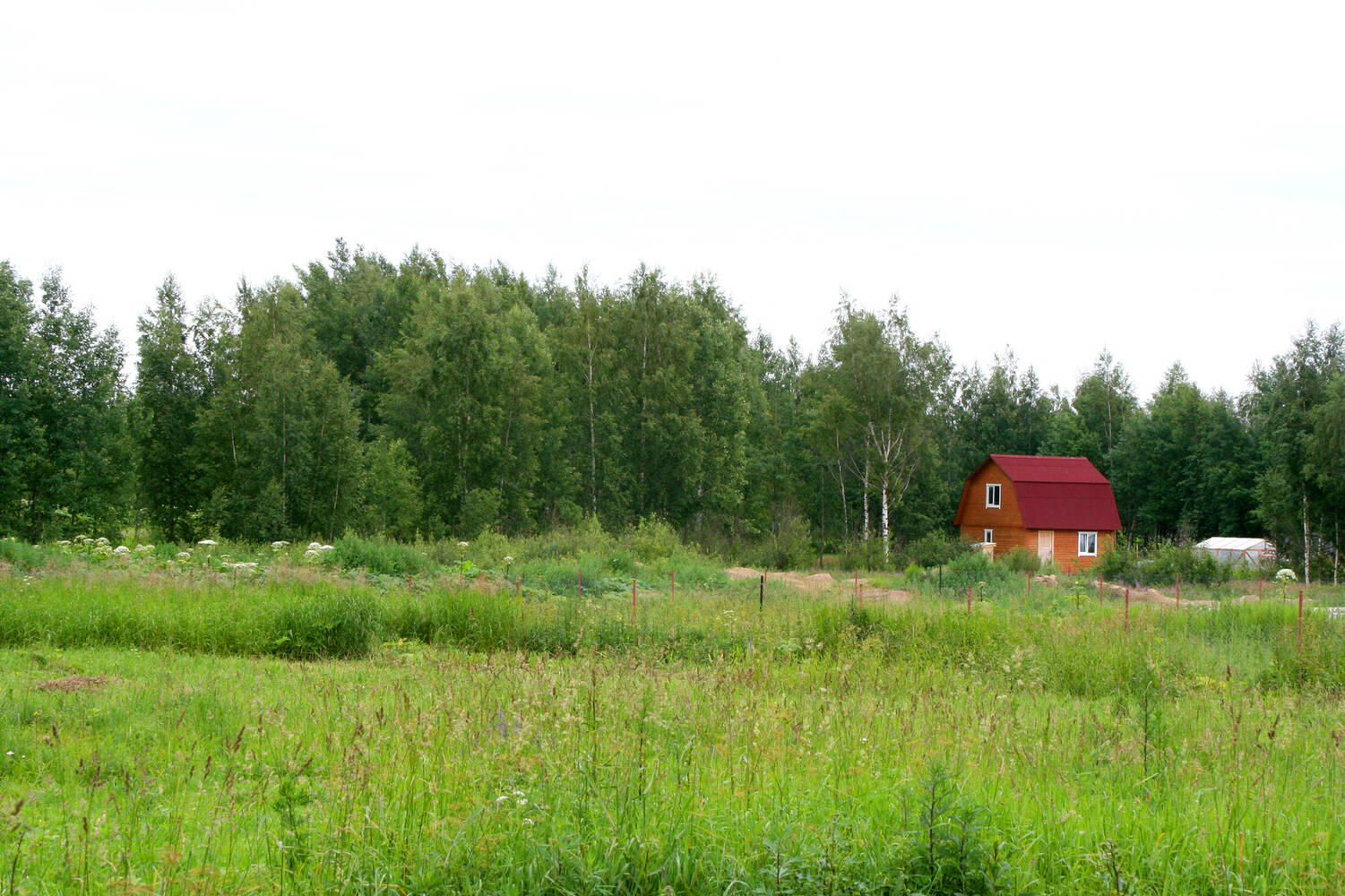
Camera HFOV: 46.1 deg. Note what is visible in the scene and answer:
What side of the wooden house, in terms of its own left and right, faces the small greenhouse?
left

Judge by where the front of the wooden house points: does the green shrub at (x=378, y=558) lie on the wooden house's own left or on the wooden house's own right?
on the wooden house's own right

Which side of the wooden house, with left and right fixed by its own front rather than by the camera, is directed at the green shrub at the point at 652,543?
right

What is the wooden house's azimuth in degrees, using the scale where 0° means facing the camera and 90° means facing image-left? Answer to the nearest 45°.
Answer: approximately 315°

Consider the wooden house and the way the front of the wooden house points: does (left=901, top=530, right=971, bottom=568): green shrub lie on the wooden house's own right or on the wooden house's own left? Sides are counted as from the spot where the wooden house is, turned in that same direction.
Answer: on the wooden house's own right

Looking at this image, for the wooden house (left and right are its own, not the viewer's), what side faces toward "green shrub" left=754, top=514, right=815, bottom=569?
right

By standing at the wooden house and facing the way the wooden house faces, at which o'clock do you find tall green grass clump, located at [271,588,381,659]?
The tall green grass clump is roughly at 2 o'clock from the wooden house.
